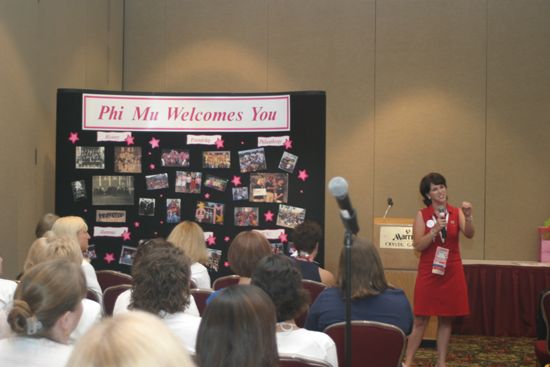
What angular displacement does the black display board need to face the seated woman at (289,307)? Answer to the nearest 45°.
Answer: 0° — it already faces them

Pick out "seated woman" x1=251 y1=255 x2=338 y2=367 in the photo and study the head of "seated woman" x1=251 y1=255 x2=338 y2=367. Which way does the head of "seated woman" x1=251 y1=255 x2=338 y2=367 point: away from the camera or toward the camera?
away from the camera

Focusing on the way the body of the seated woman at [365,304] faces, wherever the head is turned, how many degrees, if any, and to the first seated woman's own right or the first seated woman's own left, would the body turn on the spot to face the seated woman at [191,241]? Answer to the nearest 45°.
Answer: approximately 45° to the first seated woman's own left

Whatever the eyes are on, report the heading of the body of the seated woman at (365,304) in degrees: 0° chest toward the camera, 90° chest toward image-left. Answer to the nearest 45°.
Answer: approximately 180°

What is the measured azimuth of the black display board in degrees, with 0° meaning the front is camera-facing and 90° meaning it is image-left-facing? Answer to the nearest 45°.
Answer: approximately 0°

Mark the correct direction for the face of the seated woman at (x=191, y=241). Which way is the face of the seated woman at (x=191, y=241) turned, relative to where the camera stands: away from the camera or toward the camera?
away from the camera

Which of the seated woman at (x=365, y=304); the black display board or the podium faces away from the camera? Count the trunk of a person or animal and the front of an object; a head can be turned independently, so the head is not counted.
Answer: the seated woman

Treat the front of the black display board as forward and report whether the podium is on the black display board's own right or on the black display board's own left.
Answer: on the black display board's own left

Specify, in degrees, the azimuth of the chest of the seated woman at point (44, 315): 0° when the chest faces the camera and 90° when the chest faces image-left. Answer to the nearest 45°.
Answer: approximately 225°

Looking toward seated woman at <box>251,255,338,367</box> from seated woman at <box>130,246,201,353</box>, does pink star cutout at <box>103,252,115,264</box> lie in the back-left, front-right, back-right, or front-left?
back-left

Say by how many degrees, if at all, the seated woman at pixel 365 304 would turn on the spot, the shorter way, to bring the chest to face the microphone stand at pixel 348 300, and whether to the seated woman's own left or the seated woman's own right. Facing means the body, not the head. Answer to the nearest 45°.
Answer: approximately 180°

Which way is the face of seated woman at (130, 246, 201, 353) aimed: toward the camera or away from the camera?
away from the camera

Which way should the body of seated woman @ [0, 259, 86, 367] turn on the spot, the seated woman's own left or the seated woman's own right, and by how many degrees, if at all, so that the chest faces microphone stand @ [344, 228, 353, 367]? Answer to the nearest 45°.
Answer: approximately 45° to the seated woman's own right

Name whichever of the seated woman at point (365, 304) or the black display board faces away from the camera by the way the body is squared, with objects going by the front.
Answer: the seated woman

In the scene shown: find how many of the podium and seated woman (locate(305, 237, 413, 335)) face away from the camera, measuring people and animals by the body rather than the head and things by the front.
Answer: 1

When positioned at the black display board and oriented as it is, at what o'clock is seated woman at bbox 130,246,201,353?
The seated woman is roughly at 12 o'clock from the black display board.
